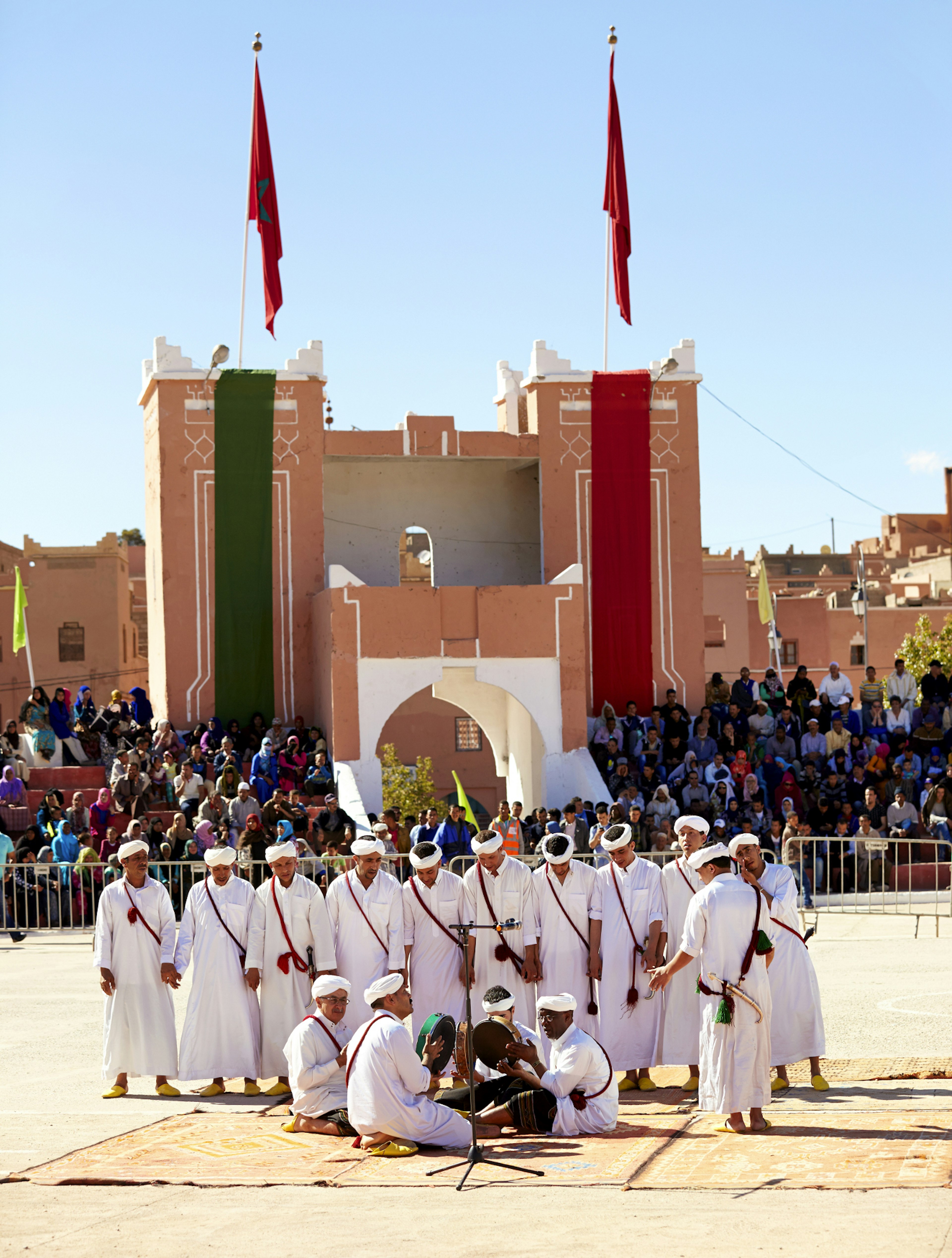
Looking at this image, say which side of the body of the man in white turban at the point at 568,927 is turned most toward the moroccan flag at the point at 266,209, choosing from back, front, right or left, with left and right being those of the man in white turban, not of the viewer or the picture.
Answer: back

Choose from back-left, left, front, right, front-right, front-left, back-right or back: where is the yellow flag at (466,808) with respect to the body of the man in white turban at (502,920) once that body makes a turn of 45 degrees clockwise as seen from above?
back-right

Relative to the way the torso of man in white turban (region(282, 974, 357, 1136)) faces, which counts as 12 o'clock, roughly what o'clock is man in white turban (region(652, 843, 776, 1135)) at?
man in white turban (region(652, 843, 776, 1135)) is roughly at 11 o'clock from man in white turban (region(282, 974, 357, 1136)).

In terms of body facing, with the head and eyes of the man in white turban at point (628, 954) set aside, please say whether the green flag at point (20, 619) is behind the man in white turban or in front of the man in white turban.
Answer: behind

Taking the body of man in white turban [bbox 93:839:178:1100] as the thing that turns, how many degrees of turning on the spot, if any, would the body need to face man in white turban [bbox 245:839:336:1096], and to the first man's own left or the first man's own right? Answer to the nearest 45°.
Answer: approximately 45° to the first man's own left

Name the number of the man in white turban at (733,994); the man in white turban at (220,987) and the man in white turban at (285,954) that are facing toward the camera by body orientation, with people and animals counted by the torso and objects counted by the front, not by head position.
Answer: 2

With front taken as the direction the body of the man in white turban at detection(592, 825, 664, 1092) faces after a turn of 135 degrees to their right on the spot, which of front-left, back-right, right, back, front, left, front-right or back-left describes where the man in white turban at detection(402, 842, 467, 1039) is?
front-left

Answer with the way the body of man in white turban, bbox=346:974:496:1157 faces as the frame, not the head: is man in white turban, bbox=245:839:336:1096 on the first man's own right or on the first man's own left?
on the first man's own left

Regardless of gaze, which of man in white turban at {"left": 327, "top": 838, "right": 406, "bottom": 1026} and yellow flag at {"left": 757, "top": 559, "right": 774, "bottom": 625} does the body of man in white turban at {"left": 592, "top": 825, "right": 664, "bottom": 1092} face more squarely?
the man in white turban

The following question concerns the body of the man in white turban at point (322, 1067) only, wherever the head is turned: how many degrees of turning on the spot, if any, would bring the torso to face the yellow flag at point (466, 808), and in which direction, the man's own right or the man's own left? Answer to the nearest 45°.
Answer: approximately 135° to the man's own left

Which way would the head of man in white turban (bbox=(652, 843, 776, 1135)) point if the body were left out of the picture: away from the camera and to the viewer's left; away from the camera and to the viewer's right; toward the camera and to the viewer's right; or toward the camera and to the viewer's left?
away from the camera and to the viewer's left
